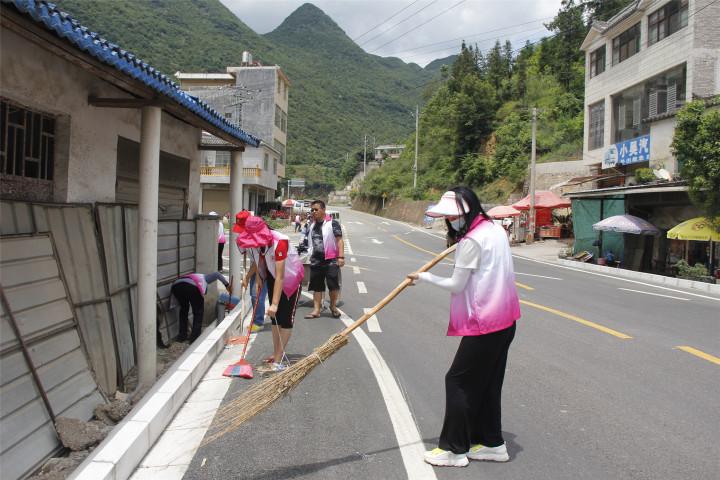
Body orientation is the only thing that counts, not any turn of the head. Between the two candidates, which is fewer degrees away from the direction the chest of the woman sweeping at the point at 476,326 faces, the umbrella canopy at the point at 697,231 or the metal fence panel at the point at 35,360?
the metal fence panel

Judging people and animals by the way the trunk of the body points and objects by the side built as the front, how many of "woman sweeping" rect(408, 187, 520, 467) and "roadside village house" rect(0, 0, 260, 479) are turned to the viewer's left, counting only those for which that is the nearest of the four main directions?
1

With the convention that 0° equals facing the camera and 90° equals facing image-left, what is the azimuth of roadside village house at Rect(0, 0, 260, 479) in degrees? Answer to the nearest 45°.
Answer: approximately 315°

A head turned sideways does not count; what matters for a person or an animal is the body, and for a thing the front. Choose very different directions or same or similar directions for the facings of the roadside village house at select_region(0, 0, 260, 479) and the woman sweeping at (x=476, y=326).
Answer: very different directions

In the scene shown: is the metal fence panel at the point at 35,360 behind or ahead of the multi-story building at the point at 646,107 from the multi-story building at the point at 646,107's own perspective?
ahead

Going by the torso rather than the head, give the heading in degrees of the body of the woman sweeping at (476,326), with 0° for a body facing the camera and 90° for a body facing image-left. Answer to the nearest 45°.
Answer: approximately 90°

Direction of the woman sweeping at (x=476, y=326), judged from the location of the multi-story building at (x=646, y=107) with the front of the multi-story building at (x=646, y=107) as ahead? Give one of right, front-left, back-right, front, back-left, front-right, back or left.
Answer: front-left

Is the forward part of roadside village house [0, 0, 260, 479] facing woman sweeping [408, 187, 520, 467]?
yes

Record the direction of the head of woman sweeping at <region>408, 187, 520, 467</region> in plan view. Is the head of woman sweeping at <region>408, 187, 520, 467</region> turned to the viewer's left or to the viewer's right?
to the viewer's left

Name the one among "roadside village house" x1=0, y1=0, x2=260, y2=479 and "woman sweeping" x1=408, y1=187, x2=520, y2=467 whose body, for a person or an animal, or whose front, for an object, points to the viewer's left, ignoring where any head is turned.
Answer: the woman sweeping
